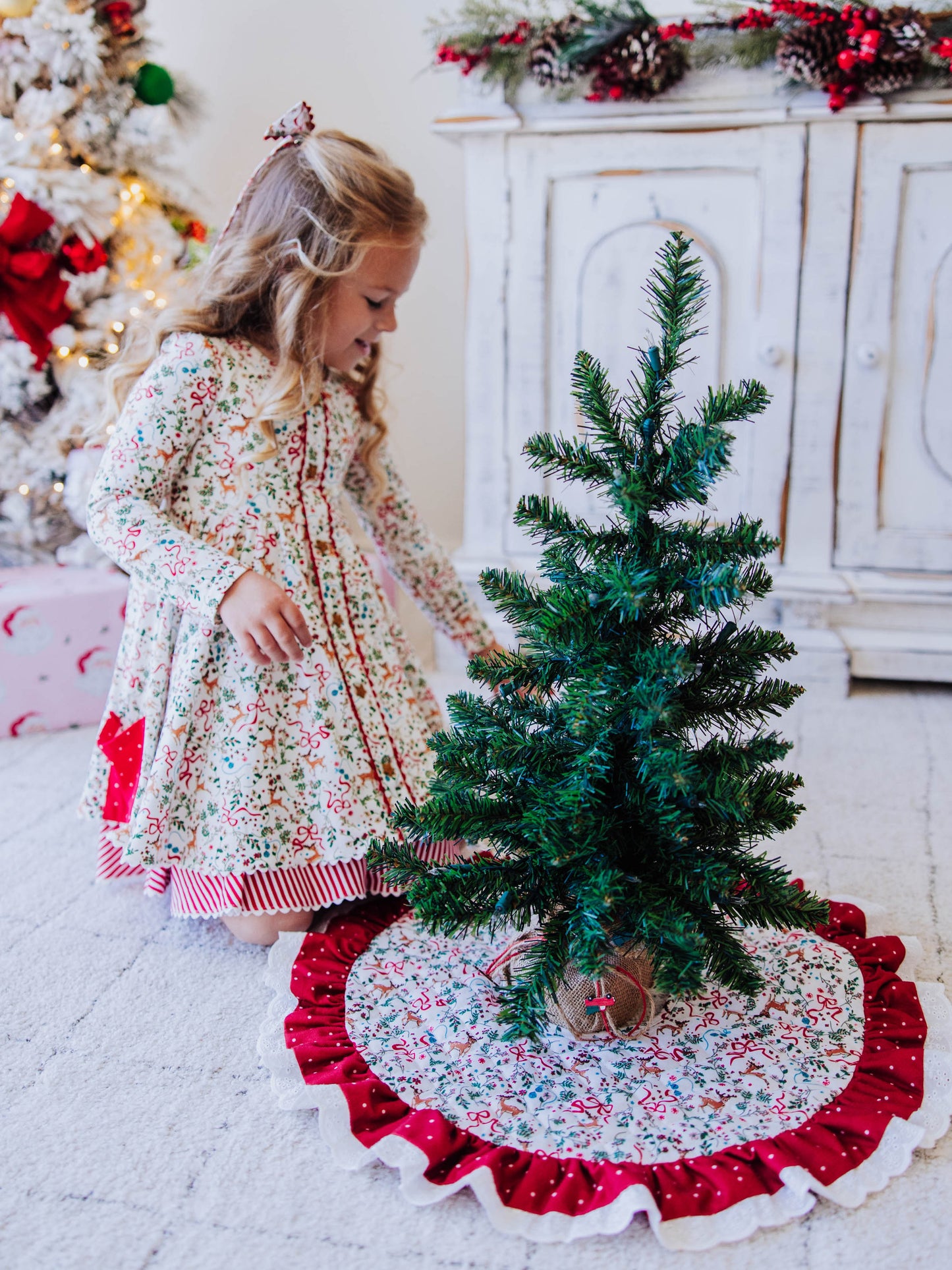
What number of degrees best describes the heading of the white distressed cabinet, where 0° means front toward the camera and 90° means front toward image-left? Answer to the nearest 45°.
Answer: approximately 0°

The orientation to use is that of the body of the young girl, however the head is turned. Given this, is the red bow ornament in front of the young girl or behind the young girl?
behind

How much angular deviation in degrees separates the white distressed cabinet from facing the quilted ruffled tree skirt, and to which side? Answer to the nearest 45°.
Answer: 0° — it already faces it

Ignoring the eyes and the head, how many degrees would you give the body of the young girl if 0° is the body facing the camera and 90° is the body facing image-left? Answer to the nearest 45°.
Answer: approximately 315°

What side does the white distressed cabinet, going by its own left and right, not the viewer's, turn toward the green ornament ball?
right

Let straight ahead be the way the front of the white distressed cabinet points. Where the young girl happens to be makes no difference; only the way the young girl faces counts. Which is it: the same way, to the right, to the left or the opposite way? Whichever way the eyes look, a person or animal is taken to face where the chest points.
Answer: to the left

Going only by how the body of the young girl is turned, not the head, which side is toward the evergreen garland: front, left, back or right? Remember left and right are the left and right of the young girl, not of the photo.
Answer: left
